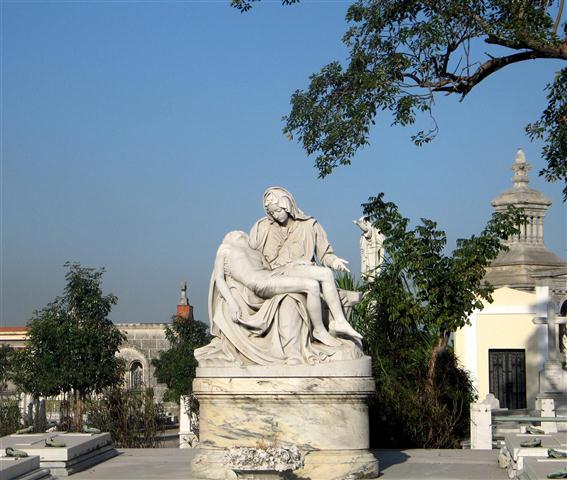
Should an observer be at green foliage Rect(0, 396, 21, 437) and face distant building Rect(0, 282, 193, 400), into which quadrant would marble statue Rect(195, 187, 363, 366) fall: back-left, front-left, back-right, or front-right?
back-right

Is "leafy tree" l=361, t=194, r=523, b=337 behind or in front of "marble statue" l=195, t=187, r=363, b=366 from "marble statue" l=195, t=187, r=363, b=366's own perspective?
behind

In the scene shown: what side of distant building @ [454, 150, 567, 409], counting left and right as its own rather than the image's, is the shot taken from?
front

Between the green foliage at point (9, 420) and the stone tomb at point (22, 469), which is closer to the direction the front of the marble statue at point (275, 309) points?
the stone tomb

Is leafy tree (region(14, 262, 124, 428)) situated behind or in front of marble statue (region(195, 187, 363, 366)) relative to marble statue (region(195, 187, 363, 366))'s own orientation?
behind

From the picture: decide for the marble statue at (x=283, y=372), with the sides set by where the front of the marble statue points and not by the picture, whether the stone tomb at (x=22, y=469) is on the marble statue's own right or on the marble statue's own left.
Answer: on the marble statue's own right

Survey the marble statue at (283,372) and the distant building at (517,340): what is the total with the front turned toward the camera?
2

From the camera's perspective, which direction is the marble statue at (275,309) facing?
toward the camera

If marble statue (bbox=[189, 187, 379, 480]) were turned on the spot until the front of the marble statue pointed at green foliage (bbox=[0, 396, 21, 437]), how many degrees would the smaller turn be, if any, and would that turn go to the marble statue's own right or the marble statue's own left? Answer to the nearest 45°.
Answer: approximately 135° to the marble statue's own right

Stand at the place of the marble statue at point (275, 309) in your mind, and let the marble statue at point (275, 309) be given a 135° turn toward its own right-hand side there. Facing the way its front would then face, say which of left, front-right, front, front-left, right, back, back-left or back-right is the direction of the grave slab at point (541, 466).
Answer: back

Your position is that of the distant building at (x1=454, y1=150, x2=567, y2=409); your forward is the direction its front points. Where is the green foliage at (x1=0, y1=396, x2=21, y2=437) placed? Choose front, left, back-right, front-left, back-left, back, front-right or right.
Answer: front-right

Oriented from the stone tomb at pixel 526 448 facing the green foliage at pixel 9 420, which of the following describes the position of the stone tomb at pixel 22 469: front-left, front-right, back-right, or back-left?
front-left

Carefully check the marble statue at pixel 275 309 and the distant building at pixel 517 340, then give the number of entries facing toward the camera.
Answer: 2

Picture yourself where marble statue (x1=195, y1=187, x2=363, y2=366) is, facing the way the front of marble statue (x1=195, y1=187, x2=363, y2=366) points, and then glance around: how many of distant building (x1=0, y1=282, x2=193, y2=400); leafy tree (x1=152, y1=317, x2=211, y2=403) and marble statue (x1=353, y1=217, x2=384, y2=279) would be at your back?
3
